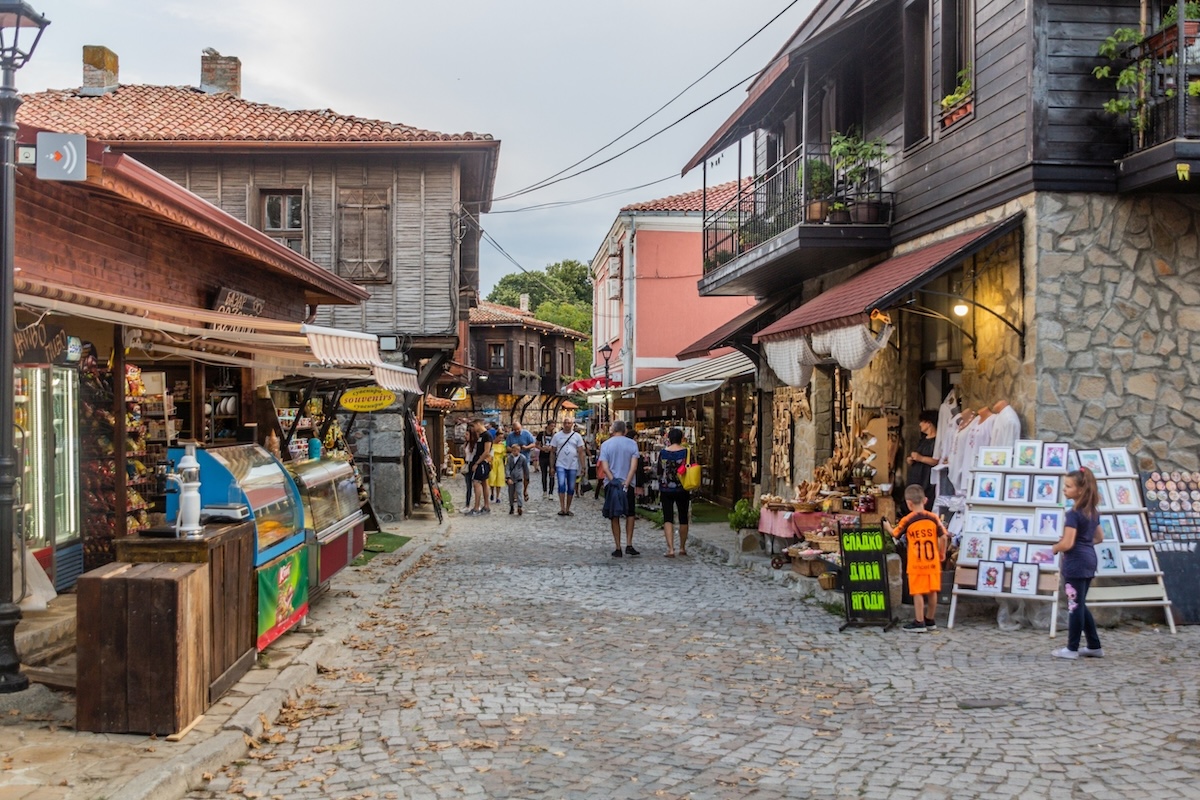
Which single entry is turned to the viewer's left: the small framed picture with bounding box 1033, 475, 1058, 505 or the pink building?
the pink building

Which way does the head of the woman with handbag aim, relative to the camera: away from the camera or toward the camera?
away from the camera

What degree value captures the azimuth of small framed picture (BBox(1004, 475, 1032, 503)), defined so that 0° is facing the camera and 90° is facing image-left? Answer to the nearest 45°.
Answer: approximately 0°

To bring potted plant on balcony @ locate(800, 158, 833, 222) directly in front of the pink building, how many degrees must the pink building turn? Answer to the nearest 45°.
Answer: approximately 90° to its left

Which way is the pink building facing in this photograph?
to the viewer's left

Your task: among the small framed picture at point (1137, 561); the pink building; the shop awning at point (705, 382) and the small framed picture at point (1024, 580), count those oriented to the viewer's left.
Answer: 2

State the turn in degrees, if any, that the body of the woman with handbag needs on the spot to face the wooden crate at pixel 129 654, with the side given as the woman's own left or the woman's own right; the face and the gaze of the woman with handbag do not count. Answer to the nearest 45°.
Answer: approximately 180°

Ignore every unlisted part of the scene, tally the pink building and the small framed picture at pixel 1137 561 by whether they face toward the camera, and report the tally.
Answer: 1

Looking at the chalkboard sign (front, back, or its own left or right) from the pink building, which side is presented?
back

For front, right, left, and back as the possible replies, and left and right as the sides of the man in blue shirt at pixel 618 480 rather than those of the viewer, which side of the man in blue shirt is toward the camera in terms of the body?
back

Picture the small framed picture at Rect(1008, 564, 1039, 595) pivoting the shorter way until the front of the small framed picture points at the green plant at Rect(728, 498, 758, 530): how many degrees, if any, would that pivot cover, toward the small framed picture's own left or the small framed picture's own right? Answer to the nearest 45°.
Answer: approximately 135° to the small framed picture's own right
